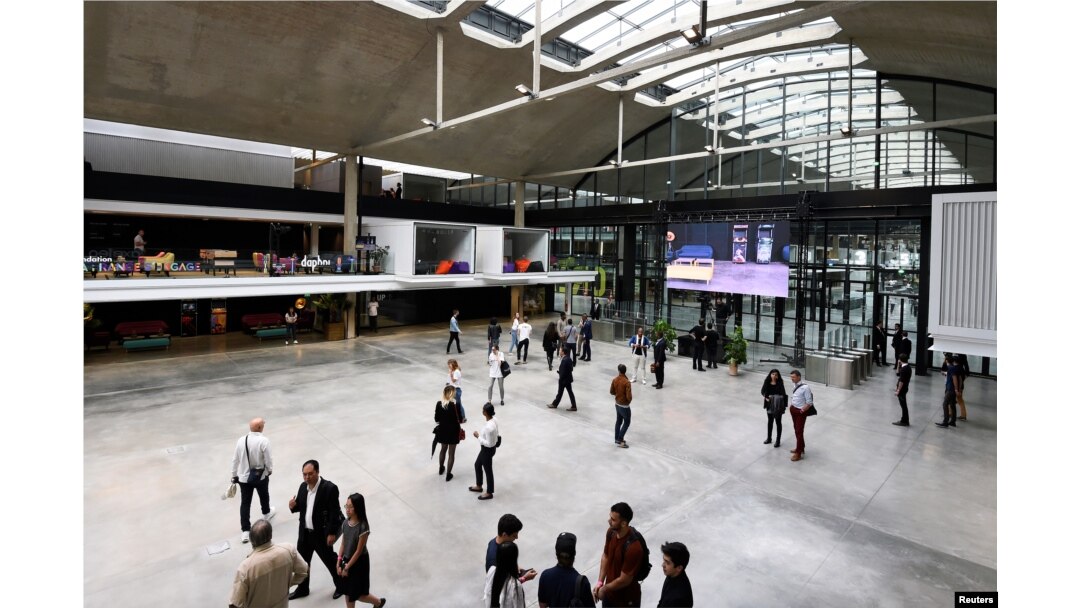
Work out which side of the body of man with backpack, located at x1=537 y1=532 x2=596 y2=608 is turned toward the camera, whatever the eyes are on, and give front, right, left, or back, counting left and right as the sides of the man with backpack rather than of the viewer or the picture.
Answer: back

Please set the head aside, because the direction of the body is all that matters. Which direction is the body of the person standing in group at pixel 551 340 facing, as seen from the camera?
away from the camera

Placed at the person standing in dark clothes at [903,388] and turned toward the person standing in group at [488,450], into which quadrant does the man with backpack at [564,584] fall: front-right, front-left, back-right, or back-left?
front-left

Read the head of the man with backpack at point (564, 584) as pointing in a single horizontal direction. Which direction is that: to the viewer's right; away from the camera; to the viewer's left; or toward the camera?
away from the camera

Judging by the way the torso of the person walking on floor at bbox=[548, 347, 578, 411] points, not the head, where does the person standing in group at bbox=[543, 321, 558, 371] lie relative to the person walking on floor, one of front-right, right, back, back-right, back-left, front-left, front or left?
right

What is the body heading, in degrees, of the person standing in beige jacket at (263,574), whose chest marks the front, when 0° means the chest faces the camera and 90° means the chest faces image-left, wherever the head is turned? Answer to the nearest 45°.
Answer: approximately 180°

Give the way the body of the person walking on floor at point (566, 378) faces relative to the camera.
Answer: to the viewer's left

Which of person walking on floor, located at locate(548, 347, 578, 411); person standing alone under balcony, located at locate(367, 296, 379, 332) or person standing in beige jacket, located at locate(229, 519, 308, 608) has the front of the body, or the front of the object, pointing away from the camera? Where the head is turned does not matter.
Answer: person standing in beige jacket, located at locate(229, 519, 308, 608)

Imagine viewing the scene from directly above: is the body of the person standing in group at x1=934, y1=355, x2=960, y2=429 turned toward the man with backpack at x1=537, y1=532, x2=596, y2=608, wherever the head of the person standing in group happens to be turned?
no

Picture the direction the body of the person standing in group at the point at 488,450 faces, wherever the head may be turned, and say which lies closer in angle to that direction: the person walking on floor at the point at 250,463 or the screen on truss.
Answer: the person walking on floor

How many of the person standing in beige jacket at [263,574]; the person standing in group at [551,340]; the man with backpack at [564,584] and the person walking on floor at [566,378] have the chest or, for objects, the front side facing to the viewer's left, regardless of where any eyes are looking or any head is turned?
1

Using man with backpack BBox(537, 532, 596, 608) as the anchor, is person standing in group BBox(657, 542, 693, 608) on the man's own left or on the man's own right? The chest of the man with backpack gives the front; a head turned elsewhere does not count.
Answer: on the man's own right

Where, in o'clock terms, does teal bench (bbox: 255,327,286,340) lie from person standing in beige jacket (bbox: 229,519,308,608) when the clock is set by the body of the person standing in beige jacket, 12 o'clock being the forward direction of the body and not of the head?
The teal bench is roughly at 12 o'clock from the person standing in beige jacket.

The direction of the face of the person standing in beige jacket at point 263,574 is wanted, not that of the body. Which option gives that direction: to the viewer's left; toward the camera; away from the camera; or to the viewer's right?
away from the camera

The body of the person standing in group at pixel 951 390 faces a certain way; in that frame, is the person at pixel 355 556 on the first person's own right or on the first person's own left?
on the first person's own left

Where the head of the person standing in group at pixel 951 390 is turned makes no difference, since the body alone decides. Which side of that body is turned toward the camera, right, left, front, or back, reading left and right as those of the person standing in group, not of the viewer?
left
